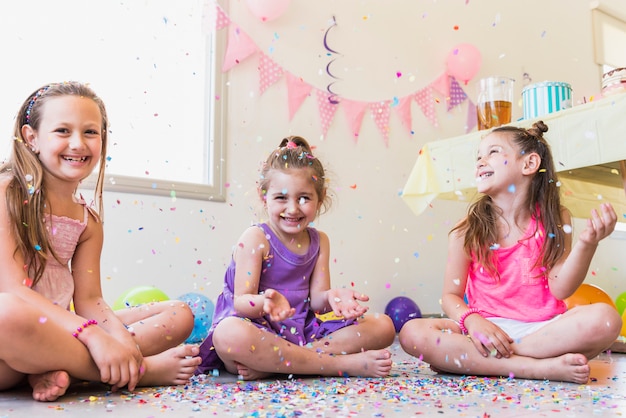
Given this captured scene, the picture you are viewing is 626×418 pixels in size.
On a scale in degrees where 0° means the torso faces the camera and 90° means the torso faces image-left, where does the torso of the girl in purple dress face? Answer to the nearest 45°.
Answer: approximately 315°

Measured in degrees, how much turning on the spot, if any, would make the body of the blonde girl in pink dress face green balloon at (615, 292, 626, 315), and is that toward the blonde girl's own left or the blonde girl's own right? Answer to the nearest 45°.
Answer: approximately 45° to the blonde girl's own left

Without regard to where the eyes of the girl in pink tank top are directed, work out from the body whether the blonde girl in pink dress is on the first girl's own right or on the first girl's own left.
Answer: on the first girl's own right

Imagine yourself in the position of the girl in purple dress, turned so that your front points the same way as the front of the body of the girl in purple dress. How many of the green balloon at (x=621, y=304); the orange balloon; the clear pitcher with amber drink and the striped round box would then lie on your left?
4

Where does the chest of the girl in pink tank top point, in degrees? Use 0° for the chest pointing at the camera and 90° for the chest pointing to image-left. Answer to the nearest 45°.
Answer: approximately 0°

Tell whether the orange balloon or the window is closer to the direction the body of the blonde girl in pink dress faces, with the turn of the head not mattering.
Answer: the orange balloon

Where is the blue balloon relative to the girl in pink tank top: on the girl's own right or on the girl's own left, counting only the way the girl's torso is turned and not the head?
on the girl's own right

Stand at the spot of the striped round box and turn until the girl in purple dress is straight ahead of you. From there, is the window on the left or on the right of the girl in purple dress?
right

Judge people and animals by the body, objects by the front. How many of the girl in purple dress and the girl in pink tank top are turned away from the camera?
0

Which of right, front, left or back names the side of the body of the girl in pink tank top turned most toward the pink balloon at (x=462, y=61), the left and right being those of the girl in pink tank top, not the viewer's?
back

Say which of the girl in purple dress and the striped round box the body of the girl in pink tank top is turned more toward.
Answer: the girl in purple dress

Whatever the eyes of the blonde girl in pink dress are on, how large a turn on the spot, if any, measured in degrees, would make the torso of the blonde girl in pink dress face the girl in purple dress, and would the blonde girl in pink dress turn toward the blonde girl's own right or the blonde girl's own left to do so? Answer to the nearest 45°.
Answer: approximately 45° to the blonde girl's own left

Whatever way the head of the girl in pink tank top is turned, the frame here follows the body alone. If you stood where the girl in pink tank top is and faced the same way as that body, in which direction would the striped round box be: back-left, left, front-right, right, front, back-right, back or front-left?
back
